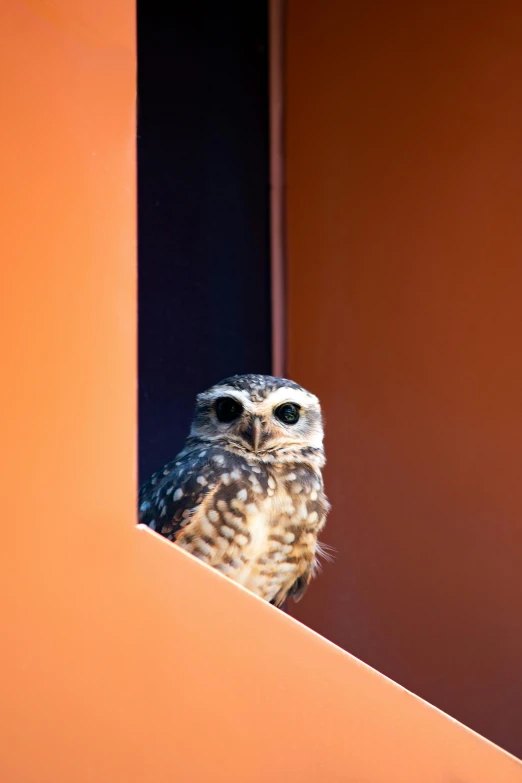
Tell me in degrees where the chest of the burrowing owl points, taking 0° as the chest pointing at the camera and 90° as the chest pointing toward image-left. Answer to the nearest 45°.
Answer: approximately 315°
